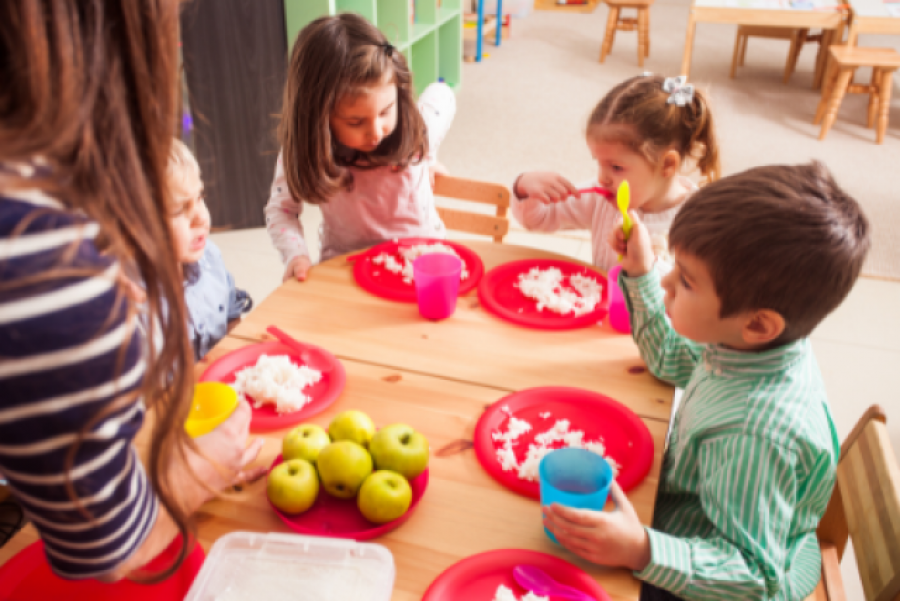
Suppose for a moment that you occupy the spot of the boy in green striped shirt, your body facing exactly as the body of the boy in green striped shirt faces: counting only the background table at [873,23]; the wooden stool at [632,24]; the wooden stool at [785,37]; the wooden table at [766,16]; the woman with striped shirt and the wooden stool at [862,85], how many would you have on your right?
5

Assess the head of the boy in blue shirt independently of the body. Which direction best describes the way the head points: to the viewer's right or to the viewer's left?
to the viewer's right

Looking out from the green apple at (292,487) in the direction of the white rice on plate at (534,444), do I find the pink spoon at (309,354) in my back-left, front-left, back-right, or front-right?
front-left

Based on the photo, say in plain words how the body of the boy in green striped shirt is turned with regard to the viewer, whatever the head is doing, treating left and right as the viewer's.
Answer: facing to the left of the viewer

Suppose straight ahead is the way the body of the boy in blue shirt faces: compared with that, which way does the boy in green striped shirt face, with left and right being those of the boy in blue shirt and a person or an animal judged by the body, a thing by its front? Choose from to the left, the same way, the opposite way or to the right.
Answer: the opposite way

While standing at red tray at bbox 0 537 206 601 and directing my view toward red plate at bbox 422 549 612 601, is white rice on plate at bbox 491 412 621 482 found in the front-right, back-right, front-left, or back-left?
front-left

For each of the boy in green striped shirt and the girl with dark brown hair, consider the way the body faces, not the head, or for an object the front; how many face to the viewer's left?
1

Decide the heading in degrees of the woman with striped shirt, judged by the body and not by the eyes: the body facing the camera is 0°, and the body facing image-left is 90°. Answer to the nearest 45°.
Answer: approximately 225°

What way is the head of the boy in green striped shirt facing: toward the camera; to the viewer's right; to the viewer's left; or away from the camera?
to the viewer's left

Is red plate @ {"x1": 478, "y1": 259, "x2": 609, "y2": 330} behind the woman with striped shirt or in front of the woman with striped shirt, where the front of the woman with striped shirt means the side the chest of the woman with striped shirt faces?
in front

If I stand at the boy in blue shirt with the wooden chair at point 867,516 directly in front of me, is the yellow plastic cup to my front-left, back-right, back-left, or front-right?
front-right

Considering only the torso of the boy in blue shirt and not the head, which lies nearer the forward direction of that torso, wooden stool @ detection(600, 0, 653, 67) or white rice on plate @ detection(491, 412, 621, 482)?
the white rice on plate

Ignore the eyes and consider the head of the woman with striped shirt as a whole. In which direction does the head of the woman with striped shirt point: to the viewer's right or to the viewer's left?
to the viewer's right

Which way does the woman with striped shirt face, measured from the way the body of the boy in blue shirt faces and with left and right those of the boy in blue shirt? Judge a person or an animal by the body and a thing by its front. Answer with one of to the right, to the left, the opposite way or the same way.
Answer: to the left

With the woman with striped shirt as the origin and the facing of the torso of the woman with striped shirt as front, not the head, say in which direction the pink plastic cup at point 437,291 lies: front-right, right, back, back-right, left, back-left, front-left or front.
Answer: front

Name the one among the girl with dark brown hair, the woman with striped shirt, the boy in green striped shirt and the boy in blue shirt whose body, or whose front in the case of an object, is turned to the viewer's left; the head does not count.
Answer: the boy in green striped shirt

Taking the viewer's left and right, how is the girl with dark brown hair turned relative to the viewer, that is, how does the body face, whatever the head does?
facing the viewer and to the right of the viewer

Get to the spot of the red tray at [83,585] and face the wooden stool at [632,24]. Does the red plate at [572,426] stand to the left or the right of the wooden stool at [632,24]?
right

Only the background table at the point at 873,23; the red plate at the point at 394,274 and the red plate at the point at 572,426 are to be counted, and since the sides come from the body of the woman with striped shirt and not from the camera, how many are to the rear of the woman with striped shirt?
0
